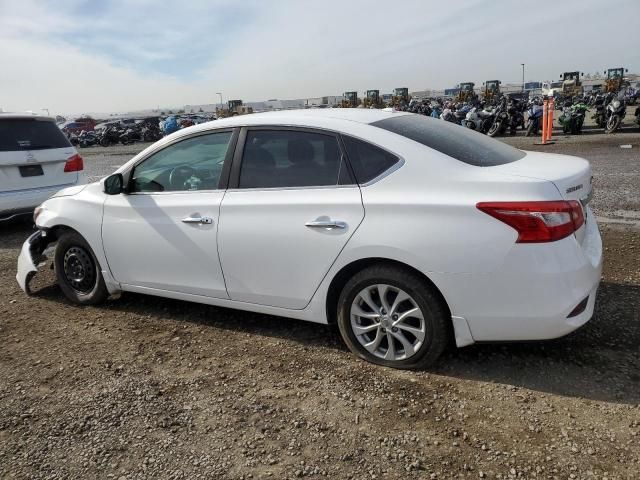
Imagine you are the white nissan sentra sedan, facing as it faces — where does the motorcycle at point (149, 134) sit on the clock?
The motorcycle is roughly at 1 o'clock from the white nissan sentra sedan.

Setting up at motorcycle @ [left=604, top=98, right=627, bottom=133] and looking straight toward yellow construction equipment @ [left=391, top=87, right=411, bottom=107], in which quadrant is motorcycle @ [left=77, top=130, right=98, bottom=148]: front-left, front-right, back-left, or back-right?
front-left

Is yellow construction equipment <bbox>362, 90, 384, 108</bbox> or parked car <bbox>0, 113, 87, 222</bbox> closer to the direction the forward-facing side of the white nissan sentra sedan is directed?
the parked car

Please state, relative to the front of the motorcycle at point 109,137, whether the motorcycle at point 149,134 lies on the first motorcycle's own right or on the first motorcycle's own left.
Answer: on the first motorcycle's own left

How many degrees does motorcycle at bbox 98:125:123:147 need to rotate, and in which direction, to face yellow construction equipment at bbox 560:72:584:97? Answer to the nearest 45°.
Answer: approximately 135° to its left

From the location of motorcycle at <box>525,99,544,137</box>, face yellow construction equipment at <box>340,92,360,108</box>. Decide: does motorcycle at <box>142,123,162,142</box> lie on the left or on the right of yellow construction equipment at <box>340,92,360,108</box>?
left

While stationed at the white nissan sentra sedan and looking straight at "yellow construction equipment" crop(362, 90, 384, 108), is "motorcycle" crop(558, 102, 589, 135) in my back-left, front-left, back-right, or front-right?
front-right

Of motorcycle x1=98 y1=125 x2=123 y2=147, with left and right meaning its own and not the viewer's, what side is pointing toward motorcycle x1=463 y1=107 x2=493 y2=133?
left

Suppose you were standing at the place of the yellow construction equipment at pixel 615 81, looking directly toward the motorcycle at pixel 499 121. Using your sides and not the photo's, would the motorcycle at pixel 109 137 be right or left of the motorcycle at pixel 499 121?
right

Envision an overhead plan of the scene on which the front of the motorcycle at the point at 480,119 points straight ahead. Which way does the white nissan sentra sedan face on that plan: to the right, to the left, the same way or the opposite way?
to the right

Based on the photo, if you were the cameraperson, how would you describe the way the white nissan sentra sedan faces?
facing away from the viewer and to the left of the viewer

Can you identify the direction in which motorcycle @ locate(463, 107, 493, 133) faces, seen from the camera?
facing the viewer and to the left of the viewer

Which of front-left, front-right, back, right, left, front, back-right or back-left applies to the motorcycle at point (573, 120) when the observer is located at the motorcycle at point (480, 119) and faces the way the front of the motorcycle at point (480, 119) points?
back-left

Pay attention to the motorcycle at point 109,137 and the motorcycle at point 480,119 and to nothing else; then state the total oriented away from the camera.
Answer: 0

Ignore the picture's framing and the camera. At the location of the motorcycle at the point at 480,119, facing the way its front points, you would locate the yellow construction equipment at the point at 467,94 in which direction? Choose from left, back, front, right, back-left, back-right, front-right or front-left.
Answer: back-right

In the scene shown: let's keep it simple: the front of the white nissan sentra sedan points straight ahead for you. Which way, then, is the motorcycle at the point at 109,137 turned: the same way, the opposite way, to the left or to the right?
to the left

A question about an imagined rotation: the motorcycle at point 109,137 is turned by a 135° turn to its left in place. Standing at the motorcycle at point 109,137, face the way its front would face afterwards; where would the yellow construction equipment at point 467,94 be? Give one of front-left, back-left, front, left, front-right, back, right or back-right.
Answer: front
